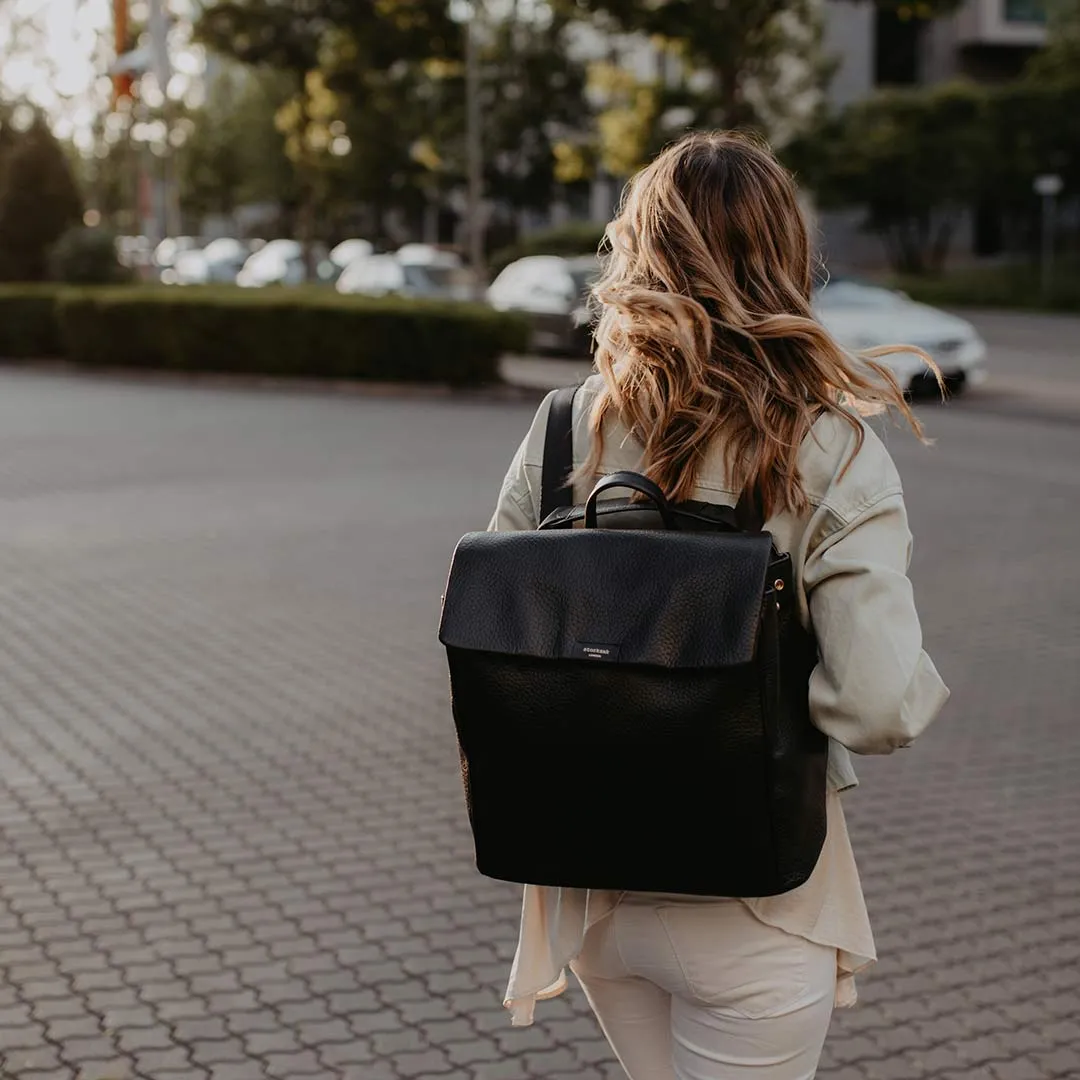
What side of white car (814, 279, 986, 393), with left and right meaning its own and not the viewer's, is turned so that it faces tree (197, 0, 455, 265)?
back

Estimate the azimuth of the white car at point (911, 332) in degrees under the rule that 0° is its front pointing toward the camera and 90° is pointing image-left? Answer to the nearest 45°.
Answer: approximately 315°

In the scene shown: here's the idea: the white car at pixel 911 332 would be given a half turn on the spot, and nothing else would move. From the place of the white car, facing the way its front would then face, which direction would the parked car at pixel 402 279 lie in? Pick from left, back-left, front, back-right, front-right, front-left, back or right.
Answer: front

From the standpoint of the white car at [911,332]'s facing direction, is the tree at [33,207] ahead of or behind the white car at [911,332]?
behind

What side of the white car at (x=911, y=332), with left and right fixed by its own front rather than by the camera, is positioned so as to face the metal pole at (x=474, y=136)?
back

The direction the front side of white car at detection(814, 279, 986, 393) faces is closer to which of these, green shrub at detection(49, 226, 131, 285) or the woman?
the woman

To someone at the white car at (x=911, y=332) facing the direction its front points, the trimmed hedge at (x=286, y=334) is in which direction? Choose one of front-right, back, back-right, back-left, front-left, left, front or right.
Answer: back-right

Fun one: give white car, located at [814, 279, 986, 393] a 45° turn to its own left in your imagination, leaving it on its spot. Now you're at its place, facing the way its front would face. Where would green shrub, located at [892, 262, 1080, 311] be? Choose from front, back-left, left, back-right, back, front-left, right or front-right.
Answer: left

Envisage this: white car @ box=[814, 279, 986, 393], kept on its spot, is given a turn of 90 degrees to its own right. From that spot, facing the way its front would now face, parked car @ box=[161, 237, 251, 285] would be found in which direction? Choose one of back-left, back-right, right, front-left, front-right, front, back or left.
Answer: right

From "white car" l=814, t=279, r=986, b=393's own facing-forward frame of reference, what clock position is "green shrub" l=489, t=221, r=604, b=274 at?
The green shrub is roughly at 7 o'clock from the white car.

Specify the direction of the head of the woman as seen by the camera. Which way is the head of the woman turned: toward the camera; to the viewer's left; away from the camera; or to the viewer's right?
away from the camera
